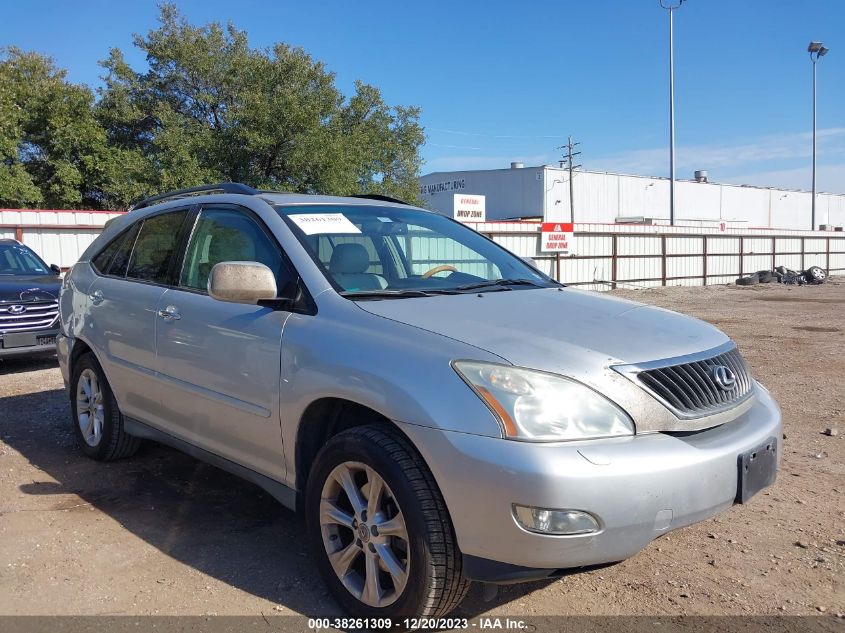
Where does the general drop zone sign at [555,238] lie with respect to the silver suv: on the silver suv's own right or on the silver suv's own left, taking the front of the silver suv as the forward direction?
on the silver suv's own left

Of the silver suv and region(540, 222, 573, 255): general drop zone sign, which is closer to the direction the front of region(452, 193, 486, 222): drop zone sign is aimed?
the silver suv

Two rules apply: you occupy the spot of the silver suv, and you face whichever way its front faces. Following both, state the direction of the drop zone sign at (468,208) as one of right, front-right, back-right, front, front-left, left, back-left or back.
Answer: back-left

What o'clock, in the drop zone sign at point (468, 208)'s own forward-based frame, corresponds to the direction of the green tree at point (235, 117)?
The green tree is roughly at 4 o'clock from the drop zone sign.

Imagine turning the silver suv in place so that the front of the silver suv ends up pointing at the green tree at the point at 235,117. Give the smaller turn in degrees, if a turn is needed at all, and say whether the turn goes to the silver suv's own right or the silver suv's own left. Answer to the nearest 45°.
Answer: approximately 135° to the silver suv's own left

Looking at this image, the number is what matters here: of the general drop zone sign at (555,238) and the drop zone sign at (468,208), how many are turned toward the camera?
2

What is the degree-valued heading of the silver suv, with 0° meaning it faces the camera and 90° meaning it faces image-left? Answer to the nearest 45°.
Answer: approximately 315°

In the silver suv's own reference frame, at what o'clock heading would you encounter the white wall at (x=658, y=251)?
The white wall is roughly at 8 o'clock from the silver suv.

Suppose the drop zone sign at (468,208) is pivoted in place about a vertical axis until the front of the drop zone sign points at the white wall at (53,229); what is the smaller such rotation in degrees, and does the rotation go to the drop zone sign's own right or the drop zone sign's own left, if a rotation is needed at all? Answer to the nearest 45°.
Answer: approximately 45° to the drop zone sign's own right

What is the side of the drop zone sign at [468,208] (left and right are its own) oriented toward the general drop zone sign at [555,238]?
left
